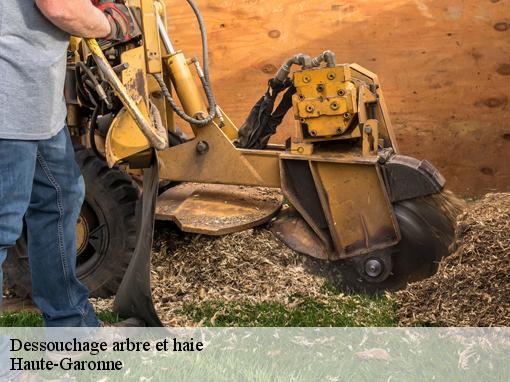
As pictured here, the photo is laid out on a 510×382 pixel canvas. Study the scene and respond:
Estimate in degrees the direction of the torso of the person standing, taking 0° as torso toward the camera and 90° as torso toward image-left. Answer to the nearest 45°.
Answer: approximately 270°

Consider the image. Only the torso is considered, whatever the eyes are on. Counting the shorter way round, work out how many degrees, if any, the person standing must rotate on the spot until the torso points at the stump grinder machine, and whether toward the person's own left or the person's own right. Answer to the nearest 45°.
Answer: approximately 45° to the person's own left
